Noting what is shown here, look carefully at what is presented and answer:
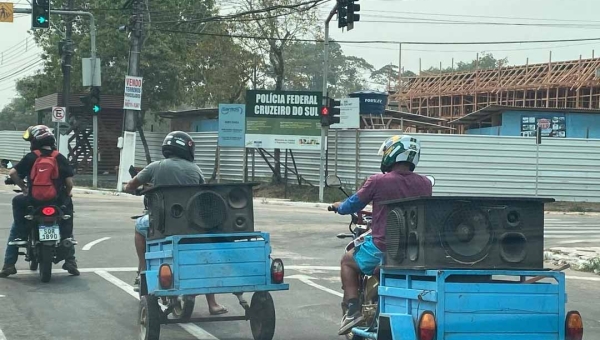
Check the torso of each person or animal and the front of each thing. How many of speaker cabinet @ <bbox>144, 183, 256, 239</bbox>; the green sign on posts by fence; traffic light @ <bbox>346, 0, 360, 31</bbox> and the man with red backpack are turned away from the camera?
1

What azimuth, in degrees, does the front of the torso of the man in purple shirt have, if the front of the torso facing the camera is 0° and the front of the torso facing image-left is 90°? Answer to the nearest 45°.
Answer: approximately 135°

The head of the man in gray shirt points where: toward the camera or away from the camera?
away from the camera

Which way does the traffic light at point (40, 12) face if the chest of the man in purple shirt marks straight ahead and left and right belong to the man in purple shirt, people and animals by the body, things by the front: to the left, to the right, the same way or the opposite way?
the opposite way

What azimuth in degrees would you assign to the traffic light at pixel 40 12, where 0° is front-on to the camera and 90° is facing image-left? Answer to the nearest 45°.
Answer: approximately 0°

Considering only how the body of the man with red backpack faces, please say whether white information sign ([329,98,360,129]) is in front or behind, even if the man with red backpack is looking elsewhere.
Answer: in front

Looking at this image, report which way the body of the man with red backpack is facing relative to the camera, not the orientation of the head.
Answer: away from the camera

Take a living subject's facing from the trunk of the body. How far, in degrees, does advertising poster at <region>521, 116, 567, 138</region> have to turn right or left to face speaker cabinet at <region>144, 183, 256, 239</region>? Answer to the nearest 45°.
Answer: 0° — it already faces it

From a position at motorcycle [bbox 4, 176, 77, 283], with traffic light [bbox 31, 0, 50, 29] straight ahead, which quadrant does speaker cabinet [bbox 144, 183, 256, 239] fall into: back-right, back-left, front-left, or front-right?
back-right

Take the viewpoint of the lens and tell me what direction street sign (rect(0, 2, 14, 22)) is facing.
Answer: facing the viewer

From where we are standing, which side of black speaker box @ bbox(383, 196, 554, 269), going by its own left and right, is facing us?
front

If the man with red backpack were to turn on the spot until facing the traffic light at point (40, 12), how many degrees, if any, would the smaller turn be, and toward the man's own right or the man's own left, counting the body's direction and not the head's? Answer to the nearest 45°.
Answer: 0° — they already face it

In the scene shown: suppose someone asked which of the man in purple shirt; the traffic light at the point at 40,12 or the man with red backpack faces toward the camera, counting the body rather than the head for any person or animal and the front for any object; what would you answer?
the traffic light

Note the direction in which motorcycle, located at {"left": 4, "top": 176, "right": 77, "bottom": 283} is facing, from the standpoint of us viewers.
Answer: facing away from the viewer
